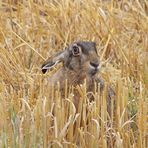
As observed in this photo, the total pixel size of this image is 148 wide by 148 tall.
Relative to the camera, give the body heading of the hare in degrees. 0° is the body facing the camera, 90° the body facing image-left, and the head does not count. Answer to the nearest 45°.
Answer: approximately 315°
